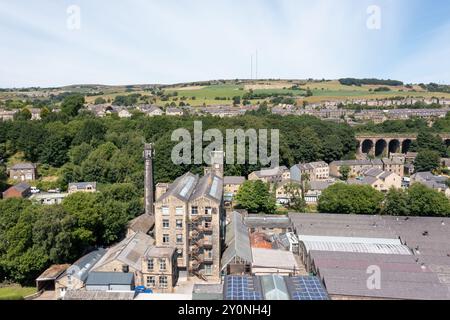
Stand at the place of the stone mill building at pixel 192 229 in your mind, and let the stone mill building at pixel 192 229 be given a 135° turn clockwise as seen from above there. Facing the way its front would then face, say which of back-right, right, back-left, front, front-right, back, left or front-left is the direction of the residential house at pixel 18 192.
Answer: front

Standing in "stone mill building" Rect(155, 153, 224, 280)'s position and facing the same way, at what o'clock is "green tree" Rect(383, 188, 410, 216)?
The green tree is roughly at 8 o'clock from the stone mill building.

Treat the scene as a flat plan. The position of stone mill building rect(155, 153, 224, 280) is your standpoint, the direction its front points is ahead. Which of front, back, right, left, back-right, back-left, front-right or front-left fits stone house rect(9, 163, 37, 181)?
back-right

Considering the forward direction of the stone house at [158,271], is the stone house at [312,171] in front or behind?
behind

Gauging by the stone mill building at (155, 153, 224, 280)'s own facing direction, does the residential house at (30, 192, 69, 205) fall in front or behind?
behind

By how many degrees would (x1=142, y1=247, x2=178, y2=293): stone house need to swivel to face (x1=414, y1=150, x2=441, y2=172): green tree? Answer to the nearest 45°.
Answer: approximately 135° to its left

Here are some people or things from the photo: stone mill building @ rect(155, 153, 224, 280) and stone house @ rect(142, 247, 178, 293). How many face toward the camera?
2

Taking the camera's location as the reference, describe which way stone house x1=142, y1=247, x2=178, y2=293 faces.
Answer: facing the viewer

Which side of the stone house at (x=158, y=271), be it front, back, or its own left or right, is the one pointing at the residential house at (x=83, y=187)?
back

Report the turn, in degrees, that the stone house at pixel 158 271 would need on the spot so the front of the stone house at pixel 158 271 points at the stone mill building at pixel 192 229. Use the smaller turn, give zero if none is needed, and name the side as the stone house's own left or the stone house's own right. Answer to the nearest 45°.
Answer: approximately 135° to the stone house's own left

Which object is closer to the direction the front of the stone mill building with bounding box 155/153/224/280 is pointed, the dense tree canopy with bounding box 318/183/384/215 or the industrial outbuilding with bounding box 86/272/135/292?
the industrial outbuilding

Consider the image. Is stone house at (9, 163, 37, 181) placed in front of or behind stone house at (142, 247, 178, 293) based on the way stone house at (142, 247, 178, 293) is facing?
behind
